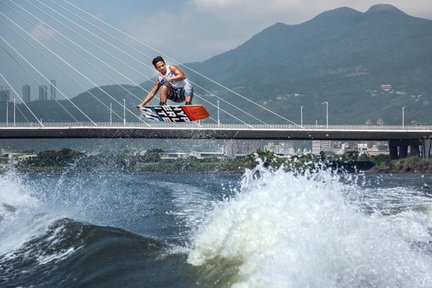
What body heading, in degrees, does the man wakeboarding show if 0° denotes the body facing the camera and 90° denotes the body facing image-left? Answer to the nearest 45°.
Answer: approximately 45°
